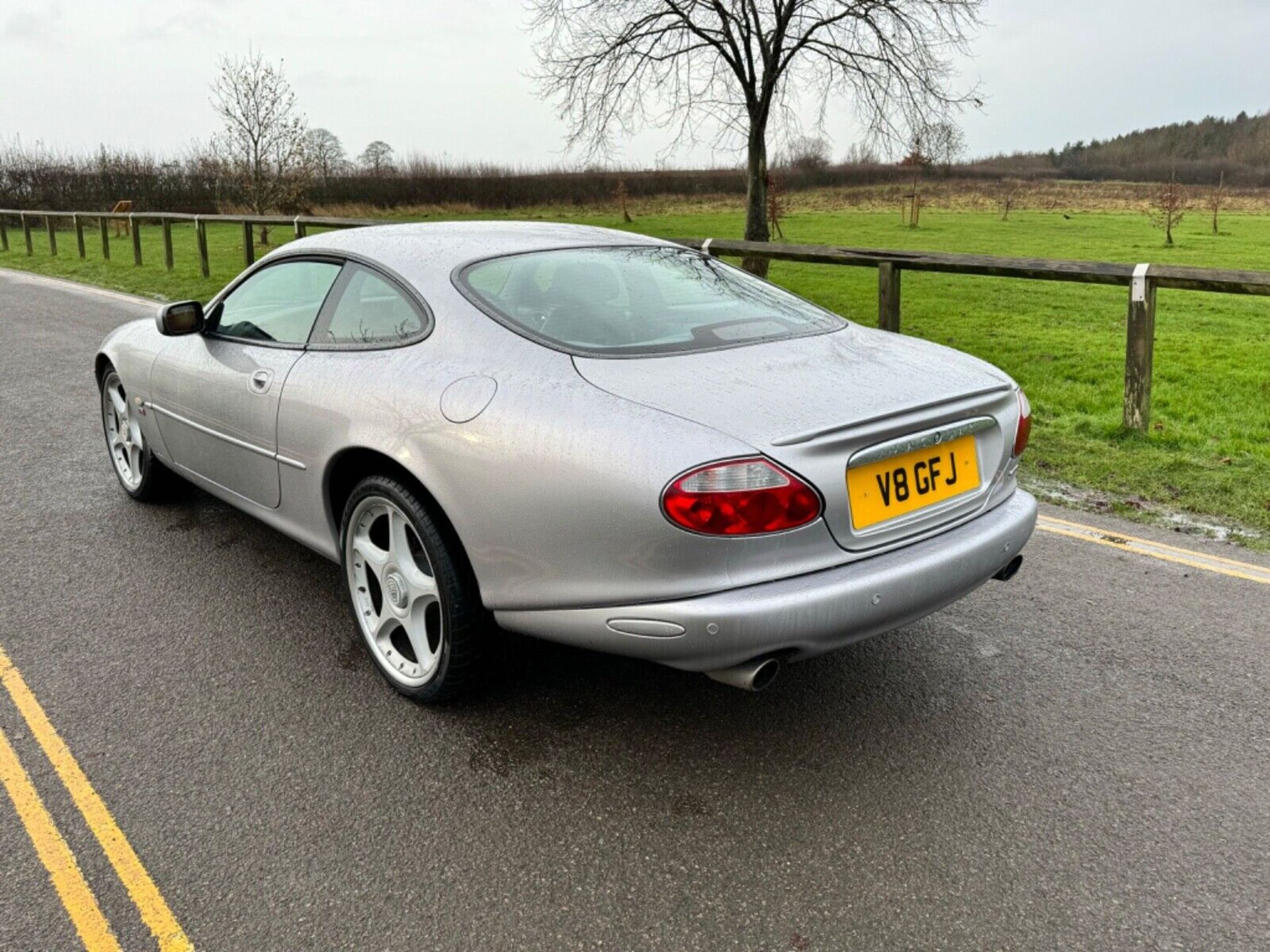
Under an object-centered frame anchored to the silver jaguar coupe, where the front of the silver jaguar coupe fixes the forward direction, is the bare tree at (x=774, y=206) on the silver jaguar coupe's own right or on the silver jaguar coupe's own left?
on the silver jaguar coupe's own right

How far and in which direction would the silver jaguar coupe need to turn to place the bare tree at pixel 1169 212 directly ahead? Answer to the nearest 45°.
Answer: approximately 90° to its right

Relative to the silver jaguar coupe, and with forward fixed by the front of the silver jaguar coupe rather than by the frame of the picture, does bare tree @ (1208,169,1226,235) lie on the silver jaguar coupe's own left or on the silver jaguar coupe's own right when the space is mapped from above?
on the silver jaguar coupe's own right

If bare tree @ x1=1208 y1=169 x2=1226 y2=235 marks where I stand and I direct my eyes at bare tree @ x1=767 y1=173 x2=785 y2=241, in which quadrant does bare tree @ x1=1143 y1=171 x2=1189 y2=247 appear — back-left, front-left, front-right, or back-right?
front-left

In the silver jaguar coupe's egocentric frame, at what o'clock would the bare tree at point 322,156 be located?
The bare tree is roughly at 1 o'clock from the silver jaguar coupe.

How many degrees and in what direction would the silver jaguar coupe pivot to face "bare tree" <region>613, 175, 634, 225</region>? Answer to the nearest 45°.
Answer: approximately 45° to its right

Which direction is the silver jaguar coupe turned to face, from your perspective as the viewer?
facing away from the viewer and to the left of the viewer
